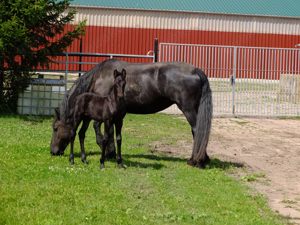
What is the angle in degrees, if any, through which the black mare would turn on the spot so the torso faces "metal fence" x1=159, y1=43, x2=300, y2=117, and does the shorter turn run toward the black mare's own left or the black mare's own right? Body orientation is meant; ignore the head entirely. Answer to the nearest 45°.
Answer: approximately 90° to the black mare's own right

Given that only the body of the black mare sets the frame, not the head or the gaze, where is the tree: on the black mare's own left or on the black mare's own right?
on the black mare's own right

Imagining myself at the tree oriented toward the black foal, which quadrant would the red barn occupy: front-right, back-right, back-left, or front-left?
back-left

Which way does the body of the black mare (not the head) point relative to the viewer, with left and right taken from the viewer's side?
facing to the left of the viewer

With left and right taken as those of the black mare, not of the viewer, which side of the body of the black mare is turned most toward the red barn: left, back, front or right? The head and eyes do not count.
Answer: right

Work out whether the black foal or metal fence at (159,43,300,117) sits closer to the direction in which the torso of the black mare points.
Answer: the black foal

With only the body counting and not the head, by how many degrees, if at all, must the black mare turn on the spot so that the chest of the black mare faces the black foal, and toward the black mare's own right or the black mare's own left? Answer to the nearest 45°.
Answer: approximately 45° to the black mare's own left
